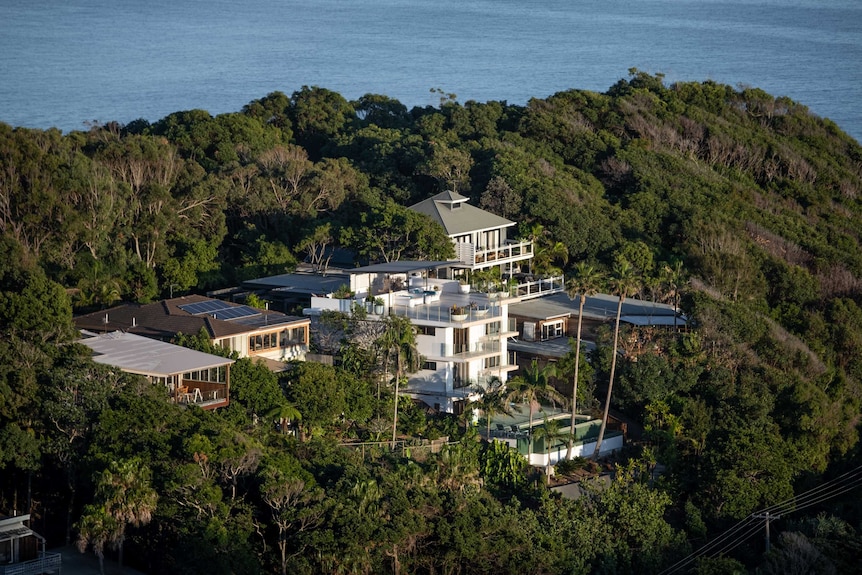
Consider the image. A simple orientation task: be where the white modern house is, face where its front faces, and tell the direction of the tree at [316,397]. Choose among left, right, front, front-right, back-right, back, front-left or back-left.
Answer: right

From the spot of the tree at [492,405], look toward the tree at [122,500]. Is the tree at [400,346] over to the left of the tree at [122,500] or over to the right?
right

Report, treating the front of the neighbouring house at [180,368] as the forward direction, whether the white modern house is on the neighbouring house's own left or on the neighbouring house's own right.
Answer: on the neighbouring house's own left

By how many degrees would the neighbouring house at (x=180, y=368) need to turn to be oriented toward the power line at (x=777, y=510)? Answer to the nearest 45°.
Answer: approximately 45° to its left

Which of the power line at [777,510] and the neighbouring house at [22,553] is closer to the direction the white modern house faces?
the power line

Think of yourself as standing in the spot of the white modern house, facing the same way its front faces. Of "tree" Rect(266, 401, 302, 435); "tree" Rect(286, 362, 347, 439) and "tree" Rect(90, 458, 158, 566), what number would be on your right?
3

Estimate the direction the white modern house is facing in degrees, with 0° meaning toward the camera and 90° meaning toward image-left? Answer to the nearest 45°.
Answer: approximately 315°

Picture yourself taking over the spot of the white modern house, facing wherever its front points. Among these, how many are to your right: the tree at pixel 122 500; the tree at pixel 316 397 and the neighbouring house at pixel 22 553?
3

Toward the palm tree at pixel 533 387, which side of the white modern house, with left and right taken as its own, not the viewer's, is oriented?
front

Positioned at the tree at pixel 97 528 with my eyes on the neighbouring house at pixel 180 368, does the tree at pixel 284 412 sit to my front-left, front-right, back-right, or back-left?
front-right

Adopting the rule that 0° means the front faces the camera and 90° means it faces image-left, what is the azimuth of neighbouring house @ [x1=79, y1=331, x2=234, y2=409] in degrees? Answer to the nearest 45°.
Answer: approximately 315°

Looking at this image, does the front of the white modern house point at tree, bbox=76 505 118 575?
no

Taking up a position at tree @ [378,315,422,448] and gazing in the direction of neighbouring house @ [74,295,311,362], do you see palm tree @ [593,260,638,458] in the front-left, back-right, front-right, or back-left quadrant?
back-right

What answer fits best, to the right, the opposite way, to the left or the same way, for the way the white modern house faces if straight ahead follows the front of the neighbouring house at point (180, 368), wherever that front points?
the same way

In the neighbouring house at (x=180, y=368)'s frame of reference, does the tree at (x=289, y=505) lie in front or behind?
in front

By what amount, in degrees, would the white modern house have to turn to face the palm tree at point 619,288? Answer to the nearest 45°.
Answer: approximately 45° to its left
